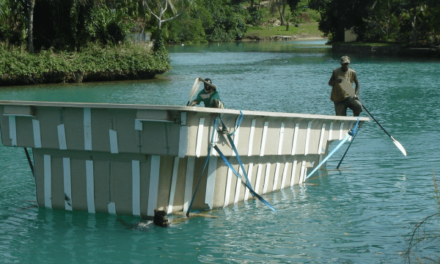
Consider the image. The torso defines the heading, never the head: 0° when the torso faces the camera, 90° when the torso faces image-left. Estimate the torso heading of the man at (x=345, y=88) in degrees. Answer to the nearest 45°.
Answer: approximately 0°

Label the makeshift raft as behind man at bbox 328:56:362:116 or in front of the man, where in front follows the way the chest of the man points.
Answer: in front

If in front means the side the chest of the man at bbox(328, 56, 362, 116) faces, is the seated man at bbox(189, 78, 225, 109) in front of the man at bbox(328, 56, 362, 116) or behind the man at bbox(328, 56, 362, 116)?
in front
